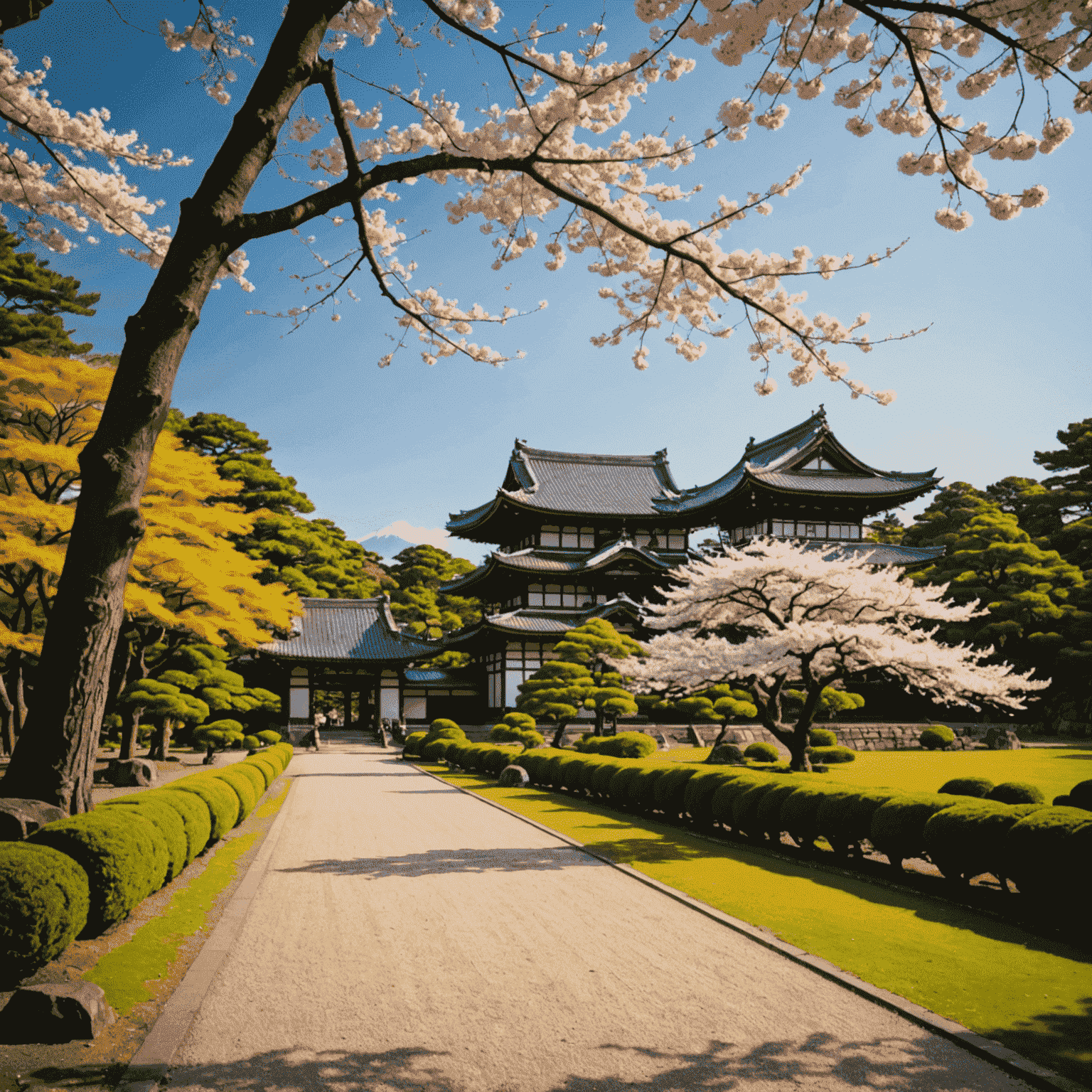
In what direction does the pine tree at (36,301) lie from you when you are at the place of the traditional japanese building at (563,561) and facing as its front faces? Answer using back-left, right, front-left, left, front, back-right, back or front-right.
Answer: front-right

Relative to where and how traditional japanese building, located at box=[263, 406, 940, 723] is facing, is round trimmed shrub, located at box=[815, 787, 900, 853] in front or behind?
in front

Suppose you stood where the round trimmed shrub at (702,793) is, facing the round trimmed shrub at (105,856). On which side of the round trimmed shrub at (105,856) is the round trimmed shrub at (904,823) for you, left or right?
left

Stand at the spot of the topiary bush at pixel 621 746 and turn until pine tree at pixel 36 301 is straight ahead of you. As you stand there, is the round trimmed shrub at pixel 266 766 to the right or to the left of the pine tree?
left

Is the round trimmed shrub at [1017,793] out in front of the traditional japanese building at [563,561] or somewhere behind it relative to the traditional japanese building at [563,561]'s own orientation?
in front

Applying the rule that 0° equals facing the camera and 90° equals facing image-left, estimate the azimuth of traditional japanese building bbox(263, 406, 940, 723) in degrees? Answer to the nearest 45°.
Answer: approximately 0°

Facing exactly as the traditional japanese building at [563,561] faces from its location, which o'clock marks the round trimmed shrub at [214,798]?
The round trimmed shrub is roughly at 12 o'clock from the traditional japanese building.

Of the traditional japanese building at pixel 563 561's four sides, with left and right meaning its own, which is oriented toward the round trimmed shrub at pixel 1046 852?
front

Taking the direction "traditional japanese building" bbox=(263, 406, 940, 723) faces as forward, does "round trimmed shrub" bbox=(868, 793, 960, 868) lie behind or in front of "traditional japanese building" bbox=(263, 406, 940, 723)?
in front

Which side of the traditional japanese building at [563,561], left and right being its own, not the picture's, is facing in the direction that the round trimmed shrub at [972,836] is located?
front
